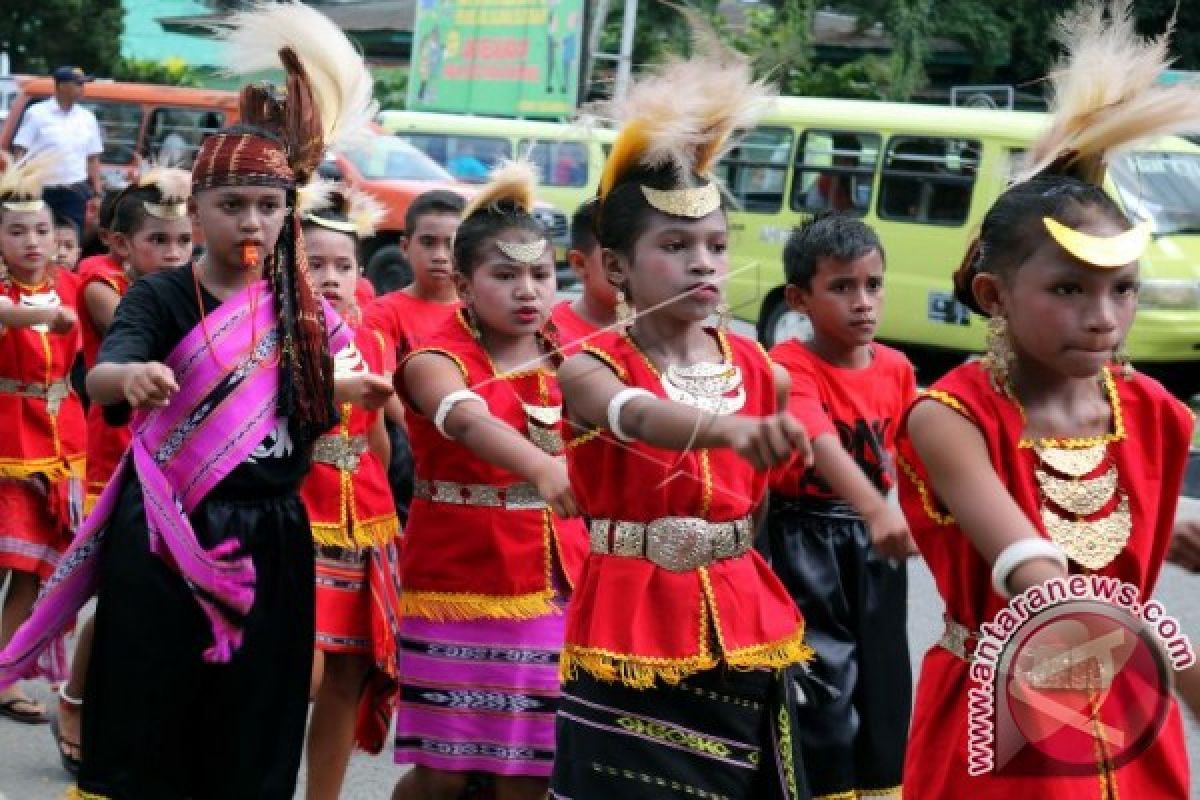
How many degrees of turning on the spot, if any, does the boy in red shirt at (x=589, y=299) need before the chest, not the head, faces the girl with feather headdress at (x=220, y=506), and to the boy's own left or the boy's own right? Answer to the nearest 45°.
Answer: approximately 90° to the boy's own right

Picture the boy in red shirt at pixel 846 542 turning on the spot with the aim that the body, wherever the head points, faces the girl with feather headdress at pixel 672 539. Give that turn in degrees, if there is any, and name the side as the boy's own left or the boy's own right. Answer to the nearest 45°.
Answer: approximately 45° to the boy's own right

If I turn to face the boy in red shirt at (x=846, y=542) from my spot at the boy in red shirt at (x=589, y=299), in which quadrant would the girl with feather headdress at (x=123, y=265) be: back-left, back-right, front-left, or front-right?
back-right

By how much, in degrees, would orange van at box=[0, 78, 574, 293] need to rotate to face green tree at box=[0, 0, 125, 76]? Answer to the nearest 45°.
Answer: approximately 135° to its left

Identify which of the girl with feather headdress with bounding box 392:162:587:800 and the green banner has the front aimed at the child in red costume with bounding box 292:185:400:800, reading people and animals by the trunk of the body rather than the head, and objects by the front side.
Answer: the green banner

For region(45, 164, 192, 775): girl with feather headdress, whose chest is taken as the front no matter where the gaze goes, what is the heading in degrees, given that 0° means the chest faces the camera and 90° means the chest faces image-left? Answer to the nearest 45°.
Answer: approximately 315°

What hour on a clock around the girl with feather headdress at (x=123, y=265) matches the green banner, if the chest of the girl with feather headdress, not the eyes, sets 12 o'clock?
The green banner is roughly at 8 o'clock from the girl with feather headdress.

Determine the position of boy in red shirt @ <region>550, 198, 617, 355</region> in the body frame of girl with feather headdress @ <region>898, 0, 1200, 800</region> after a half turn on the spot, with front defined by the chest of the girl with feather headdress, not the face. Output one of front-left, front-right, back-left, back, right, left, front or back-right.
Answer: front
